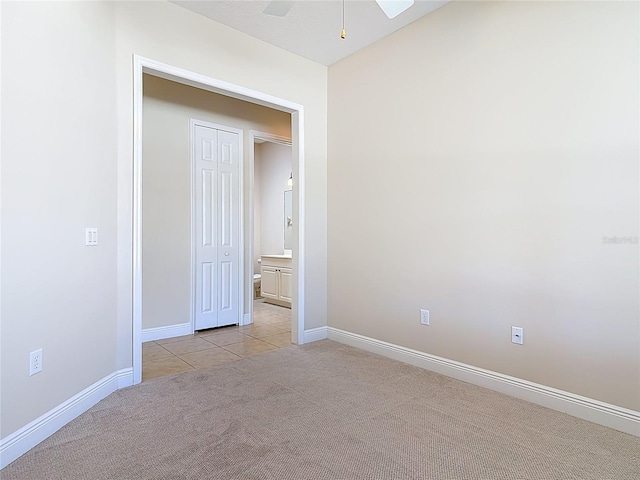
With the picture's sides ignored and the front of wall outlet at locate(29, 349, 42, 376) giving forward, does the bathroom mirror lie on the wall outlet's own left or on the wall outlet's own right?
on the wall outlet's own left

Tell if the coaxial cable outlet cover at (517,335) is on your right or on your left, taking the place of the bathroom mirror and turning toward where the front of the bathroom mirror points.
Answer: on your left

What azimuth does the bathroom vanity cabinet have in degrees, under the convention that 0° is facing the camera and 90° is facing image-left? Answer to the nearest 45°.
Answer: approximately 45°

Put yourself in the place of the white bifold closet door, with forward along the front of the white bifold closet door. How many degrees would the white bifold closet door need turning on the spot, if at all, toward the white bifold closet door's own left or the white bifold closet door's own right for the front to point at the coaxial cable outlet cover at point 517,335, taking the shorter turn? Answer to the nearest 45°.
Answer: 0° — it already faces it

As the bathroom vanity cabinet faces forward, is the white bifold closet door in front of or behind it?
in front

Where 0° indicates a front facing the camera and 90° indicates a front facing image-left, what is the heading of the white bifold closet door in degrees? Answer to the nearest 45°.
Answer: approximately 315°

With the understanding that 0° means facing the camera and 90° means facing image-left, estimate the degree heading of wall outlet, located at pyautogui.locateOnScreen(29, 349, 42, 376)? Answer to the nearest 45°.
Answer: approximately 315°

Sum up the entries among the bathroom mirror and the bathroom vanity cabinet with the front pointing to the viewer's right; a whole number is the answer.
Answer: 0

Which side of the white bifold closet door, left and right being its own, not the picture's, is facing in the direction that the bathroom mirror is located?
left

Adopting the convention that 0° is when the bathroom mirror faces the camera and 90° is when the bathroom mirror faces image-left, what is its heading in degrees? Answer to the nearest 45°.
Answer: approximately 45°

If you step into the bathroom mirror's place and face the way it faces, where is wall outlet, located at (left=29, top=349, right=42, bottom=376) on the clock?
The wall outlet is roughly at 11 o'clock from the bathroom mirror.

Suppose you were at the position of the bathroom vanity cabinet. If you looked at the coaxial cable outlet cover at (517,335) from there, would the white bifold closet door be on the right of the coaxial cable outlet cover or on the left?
right

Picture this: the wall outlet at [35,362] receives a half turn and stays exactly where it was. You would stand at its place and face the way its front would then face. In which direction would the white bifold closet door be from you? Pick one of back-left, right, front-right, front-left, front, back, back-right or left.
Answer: right

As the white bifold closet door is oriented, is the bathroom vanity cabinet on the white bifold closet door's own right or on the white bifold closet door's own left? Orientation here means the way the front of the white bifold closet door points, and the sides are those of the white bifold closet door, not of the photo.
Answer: on the white bifold closet door's own left

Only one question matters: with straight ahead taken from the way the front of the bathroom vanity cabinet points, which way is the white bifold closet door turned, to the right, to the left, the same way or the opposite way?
to the left
